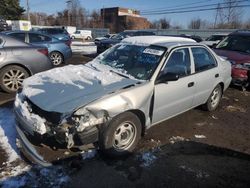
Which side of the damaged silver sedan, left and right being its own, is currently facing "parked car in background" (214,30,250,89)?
back

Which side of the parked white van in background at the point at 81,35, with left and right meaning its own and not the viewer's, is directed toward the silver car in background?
left

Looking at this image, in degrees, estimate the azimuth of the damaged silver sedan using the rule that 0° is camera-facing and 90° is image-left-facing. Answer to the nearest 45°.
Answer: approximately 45°

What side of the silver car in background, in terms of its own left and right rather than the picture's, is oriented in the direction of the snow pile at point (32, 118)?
left

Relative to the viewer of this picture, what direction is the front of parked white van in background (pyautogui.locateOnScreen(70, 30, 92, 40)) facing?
facing to the left of the viewer

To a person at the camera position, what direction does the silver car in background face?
facing to the left of the viewer

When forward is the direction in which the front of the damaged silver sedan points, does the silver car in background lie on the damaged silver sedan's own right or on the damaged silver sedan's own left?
on the damaged silver sedan's own right

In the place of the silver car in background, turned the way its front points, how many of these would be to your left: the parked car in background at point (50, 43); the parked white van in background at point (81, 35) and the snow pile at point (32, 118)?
1

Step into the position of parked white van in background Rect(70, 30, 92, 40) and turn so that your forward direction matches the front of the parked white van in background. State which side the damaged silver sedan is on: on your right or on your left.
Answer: on your left

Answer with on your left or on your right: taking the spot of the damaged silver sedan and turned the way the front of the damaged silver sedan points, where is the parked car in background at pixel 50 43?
on your right
